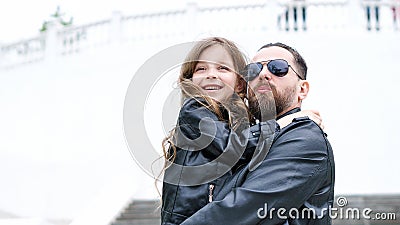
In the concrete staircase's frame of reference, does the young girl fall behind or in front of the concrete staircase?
in front

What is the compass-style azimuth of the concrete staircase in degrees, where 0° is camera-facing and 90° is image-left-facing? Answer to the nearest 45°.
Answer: approximately 0°

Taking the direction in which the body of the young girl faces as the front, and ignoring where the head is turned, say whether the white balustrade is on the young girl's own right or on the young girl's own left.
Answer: on the young girl's own left

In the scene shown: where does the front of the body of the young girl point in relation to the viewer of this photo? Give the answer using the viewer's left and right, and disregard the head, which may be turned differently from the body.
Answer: facing to the right of the viewer

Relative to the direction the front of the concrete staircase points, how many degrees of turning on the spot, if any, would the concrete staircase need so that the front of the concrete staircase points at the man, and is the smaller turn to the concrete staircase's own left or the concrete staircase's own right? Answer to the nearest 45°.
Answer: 0° — it already faces them
